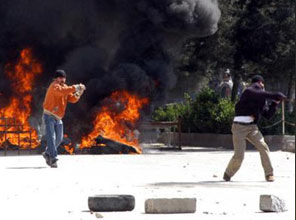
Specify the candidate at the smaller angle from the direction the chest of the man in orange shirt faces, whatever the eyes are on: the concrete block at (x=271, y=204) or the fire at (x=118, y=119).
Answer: the concrete block

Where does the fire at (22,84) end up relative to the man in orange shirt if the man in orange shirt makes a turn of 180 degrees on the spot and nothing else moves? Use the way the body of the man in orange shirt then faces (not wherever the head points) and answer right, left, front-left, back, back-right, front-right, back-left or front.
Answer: front-right

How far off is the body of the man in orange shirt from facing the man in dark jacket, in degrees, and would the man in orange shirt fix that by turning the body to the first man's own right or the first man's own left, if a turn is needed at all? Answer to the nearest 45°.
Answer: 0° — they already face them

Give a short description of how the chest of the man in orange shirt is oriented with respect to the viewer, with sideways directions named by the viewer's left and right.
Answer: facing the viewer and to the right of the viewer

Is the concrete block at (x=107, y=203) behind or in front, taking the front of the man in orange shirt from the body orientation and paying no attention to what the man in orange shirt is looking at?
in front

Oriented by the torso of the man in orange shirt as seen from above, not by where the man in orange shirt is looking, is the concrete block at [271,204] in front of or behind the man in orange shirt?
in front
